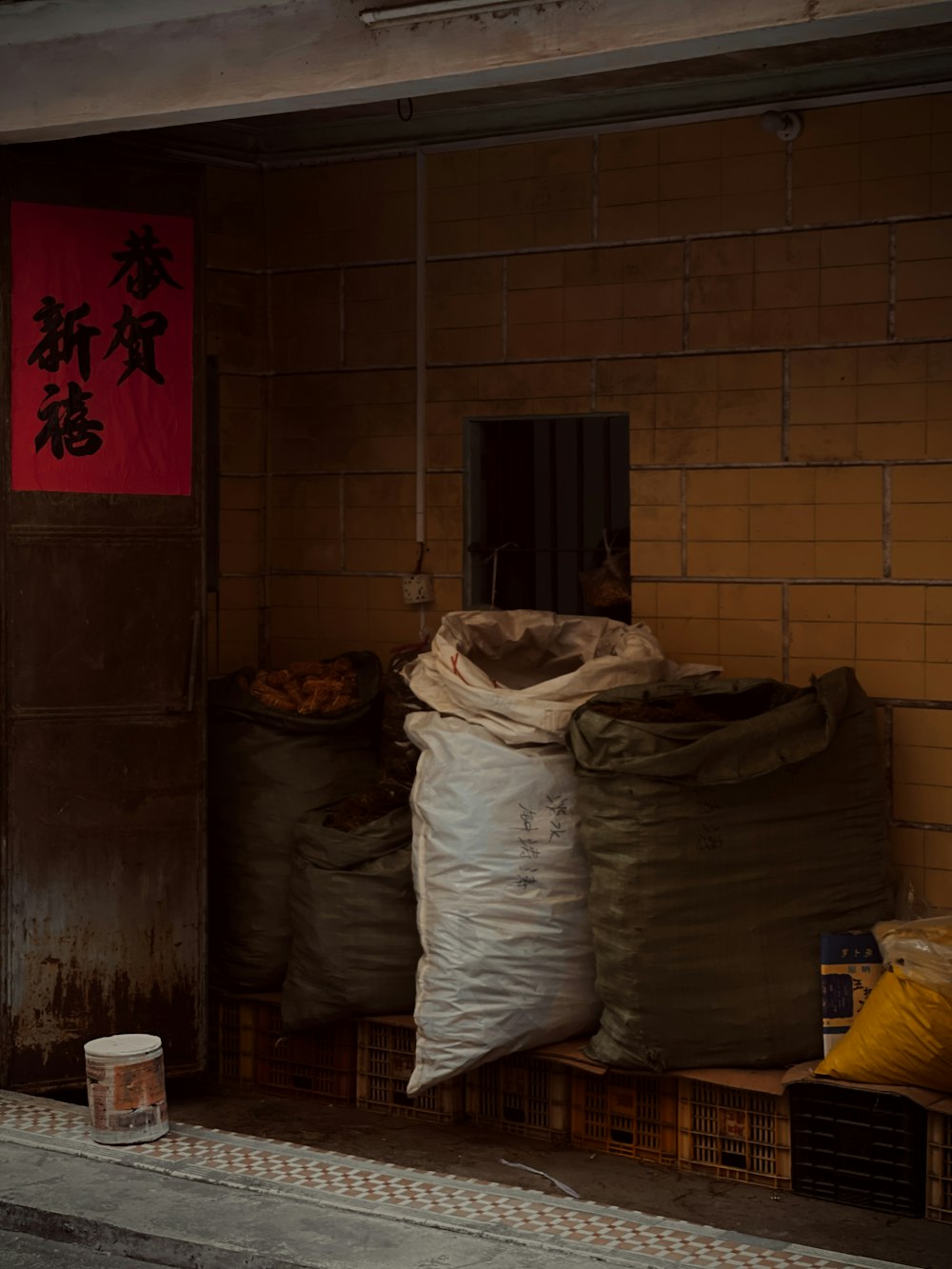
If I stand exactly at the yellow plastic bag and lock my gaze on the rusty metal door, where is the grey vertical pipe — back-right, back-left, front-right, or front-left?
front-right

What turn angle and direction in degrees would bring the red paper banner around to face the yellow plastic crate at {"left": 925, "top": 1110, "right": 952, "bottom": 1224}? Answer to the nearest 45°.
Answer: approximately 45° to its left

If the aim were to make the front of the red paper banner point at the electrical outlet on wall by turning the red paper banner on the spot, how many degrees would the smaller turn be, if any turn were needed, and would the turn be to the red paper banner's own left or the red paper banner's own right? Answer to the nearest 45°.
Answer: approximately 135° to the red paper banner's own left

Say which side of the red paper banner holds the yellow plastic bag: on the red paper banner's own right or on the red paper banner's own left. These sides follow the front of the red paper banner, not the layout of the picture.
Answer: on the red paper banner's own left

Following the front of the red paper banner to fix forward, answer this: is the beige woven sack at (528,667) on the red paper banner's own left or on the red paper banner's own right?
on the red paper banner's own left

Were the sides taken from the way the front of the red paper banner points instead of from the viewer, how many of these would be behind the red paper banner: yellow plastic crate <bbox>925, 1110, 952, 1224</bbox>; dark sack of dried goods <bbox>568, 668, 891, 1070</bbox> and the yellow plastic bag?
0

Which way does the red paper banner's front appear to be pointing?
toward the camera

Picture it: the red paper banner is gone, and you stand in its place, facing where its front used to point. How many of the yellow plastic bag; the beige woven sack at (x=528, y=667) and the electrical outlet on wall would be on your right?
0
